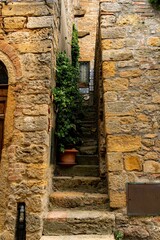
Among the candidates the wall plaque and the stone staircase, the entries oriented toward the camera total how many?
2

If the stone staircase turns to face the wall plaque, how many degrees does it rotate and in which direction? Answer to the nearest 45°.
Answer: approximately 90° to its left

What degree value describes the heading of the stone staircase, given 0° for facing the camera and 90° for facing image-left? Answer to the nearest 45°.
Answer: approximately 0°

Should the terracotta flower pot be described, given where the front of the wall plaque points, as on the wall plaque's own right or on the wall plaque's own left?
on the wall plaque's own right

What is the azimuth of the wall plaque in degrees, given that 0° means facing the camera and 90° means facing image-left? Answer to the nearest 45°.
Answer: approximately 0°

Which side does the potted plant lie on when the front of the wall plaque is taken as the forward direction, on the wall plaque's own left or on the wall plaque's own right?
on the wall plaque's own right

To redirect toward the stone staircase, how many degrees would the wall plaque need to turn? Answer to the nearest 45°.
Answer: approximately 90° to its right
